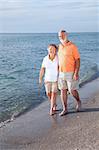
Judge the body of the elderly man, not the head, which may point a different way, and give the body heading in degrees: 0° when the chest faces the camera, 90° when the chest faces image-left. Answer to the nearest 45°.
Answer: approximately 45°
